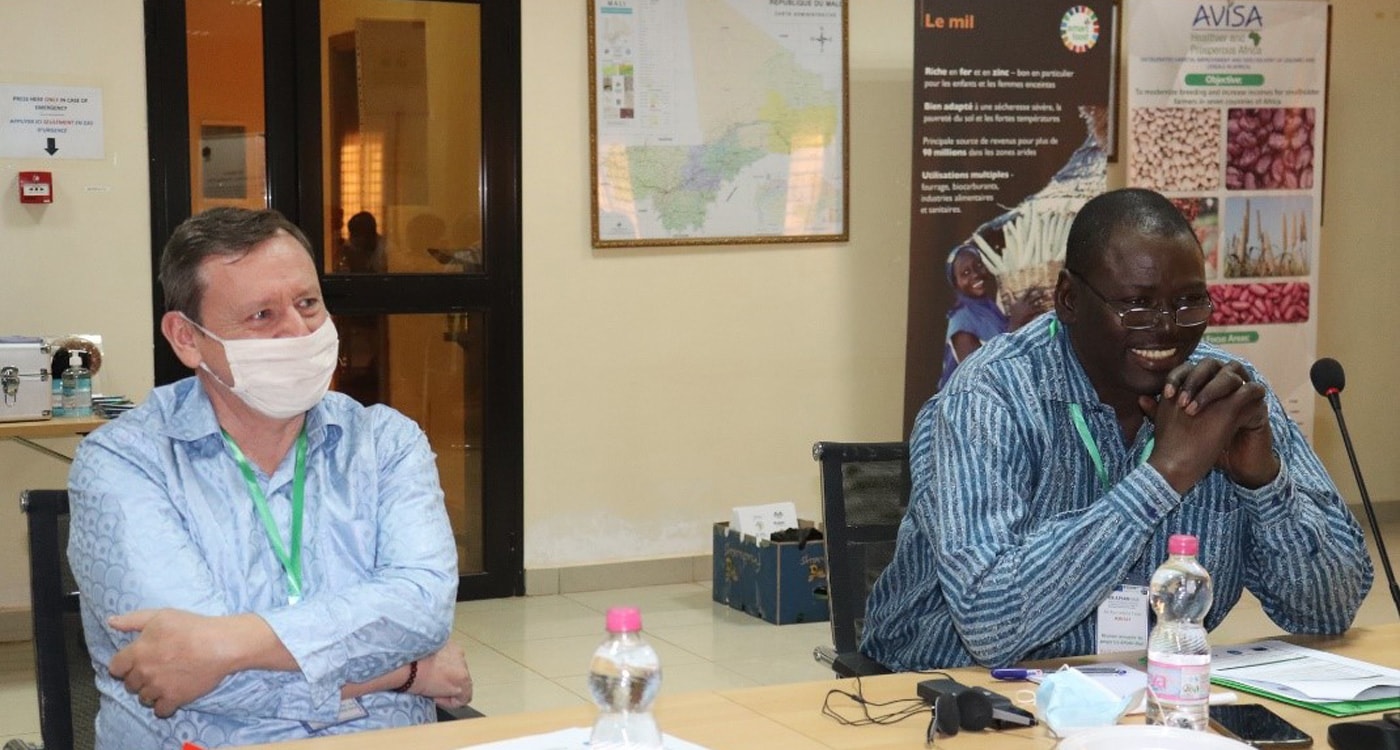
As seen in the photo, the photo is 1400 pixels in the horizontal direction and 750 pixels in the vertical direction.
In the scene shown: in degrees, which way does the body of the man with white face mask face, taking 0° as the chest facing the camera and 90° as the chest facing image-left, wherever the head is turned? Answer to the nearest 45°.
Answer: approximately 315°

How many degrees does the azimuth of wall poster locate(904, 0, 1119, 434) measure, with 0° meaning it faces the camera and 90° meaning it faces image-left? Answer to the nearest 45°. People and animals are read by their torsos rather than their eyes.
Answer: approximately 0°

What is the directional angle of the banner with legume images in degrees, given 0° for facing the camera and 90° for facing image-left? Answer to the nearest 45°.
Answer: approximately 0°

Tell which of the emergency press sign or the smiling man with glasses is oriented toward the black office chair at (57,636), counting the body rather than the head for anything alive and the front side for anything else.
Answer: the emergency press sign

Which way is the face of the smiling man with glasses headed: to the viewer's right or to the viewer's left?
to the viewer's right

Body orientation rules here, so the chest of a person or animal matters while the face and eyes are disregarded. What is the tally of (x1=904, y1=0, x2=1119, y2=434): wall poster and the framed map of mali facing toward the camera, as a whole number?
2

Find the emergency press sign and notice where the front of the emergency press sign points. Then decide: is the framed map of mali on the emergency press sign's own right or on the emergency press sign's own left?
on the emergency press sign's own left

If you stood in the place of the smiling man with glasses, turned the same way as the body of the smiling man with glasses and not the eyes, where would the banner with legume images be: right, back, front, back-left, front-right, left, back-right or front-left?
back-left

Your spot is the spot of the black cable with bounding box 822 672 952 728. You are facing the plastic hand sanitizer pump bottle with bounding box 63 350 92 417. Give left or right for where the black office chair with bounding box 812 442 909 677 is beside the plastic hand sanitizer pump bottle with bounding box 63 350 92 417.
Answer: right
